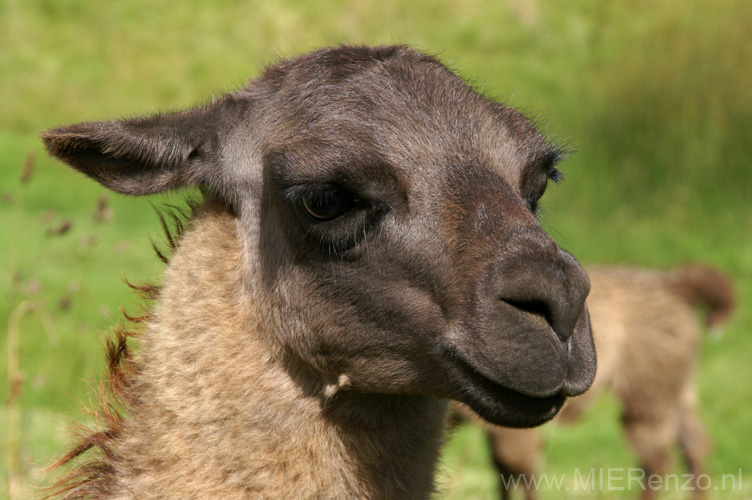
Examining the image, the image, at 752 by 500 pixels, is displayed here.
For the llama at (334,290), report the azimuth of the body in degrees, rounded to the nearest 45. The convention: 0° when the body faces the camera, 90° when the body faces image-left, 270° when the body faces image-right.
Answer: approximately 315°

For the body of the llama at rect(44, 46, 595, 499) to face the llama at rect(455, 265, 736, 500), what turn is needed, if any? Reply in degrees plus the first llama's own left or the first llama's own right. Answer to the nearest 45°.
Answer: approximately 90° to the first llama's own left

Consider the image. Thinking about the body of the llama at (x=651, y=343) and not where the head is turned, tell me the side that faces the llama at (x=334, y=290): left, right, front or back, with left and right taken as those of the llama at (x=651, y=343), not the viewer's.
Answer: left

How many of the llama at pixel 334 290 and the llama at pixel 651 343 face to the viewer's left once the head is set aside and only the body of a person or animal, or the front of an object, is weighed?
1

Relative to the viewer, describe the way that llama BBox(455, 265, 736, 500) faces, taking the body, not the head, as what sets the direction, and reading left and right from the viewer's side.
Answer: facing to the left of the viewer

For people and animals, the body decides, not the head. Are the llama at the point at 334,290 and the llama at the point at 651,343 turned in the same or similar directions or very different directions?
very different directions

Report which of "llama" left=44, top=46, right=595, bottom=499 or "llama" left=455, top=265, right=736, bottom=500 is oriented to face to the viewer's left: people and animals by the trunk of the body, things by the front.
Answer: "llama" left=455, top=265, right=736, bottom=500
